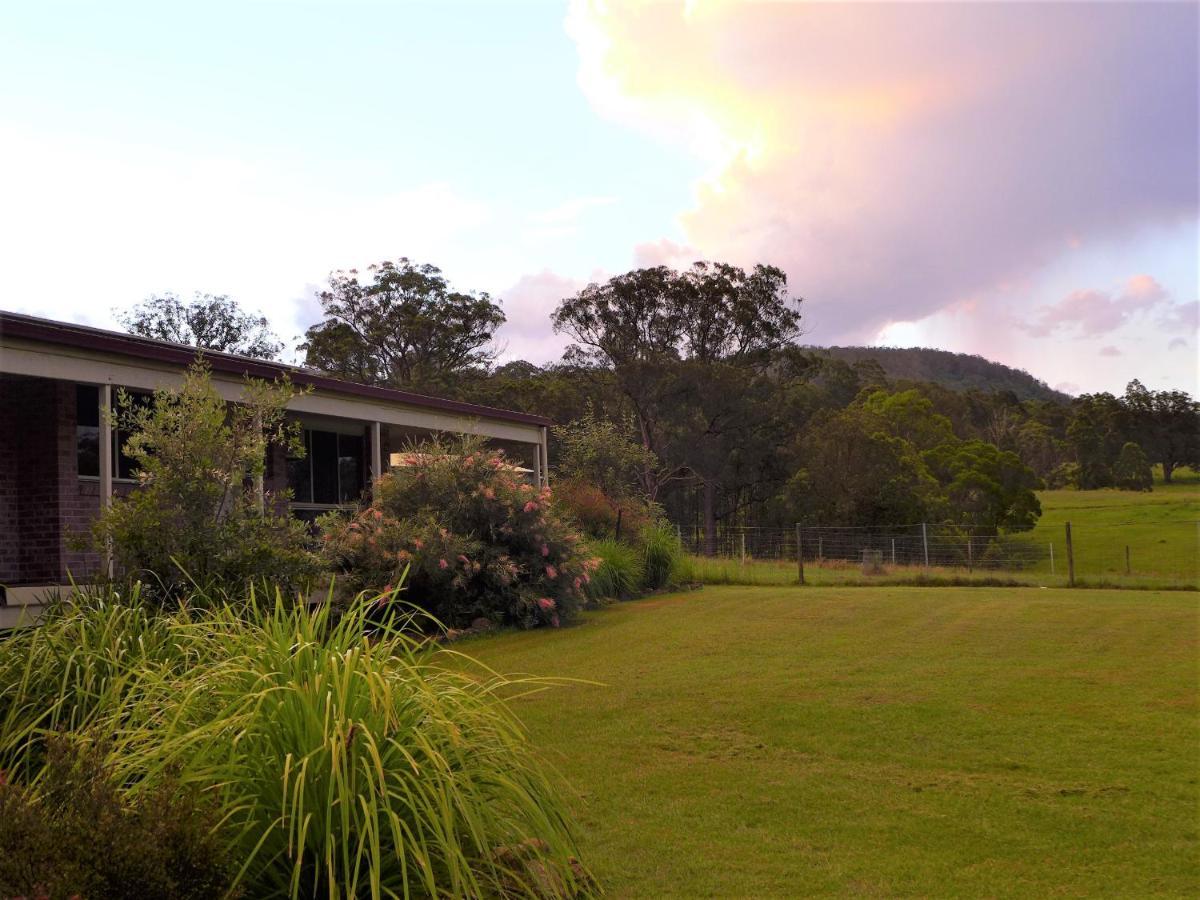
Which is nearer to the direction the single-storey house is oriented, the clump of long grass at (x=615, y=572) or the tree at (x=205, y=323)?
the clump of long grass

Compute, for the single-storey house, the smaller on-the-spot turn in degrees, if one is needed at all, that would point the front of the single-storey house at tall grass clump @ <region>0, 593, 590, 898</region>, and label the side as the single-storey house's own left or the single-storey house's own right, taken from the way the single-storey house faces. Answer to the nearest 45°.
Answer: approximately 45° to the single-storey house's own right

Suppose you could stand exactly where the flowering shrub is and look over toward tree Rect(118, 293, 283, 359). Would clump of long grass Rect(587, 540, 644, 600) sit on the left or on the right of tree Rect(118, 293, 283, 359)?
right

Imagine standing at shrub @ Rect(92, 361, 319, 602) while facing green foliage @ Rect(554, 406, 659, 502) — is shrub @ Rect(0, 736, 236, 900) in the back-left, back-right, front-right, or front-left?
back-right

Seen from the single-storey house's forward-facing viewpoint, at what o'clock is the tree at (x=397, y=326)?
The tree is roughly at 8 o'clock from the single-storey house.

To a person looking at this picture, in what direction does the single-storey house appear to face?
facing the viewer and to the right of the viewer

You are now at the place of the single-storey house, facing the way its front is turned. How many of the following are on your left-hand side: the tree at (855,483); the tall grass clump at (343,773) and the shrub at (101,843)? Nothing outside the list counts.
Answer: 1

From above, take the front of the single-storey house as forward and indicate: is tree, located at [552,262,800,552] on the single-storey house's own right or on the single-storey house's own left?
on the single-storey house's own left

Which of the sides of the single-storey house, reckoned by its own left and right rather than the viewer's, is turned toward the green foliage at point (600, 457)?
left

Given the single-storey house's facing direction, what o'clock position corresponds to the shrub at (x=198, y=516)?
The shrub is roughly at 1 o'clock from the single-storey house.

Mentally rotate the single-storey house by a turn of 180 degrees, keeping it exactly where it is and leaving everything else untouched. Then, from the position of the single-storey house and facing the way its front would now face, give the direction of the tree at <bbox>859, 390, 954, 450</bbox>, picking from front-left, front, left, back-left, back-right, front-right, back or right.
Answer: right
